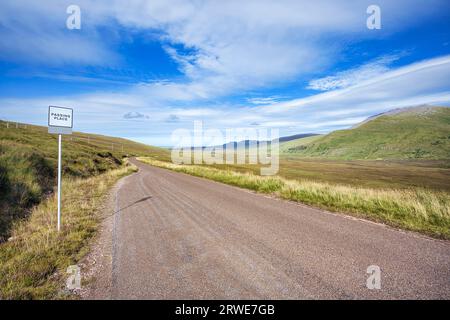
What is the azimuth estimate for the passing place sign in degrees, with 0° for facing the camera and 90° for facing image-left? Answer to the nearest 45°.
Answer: approximately 0°
